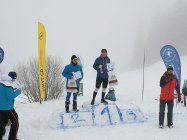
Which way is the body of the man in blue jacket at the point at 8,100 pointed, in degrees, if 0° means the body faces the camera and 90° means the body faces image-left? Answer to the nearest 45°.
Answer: approximately 225°

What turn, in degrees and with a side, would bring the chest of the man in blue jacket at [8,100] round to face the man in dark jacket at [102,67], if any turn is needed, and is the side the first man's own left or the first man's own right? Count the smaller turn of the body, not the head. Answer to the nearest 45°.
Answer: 0° — they already face them

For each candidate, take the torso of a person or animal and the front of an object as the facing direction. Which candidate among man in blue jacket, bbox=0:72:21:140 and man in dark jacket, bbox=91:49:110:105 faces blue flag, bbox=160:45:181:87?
the man in blue jacket

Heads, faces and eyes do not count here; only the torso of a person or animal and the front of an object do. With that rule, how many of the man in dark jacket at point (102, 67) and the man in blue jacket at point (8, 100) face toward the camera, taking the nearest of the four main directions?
1

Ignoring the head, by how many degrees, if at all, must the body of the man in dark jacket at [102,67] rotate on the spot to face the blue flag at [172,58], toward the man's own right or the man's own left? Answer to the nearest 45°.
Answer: approximately 135° to the man's own left

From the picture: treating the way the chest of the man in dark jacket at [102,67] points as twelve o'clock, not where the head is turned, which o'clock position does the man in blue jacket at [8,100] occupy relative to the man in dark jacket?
The man in blue jacket is roughly at 1 o'clock from the man in dark jacket.

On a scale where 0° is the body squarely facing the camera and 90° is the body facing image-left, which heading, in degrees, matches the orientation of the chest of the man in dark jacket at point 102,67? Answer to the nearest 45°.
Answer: approximately 0°
